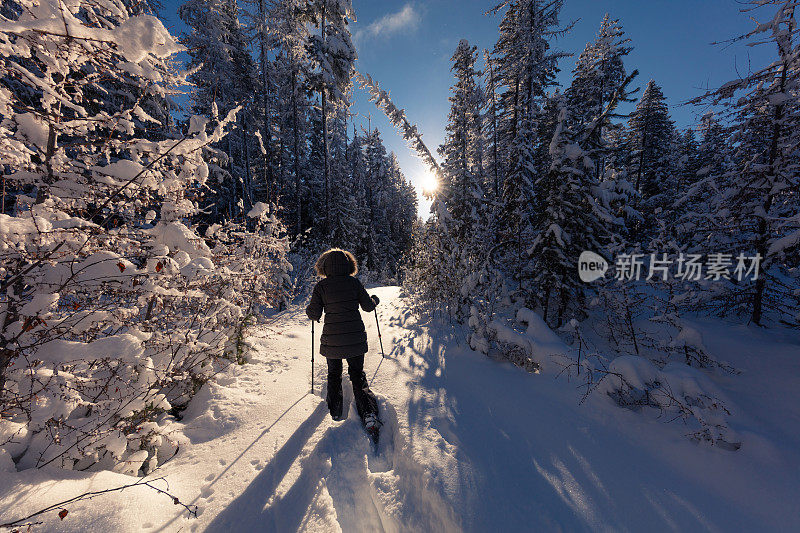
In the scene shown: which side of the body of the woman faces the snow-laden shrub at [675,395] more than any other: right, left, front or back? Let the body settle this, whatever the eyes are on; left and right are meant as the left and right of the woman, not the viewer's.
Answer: right

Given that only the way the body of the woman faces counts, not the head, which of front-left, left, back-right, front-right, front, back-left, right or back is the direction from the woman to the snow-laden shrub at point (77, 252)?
back-left

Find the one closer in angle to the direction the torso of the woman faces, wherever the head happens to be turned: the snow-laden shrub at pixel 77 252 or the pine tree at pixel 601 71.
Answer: the pine tree

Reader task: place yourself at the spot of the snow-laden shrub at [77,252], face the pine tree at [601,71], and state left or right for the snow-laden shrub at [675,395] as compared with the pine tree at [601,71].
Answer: right

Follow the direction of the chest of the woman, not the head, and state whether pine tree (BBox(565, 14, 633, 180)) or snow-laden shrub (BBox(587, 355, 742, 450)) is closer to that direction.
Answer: the pine tree

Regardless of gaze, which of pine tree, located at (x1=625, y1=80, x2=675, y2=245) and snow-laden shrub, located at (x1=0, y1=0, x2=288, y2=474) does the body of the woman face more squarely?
the pine tree

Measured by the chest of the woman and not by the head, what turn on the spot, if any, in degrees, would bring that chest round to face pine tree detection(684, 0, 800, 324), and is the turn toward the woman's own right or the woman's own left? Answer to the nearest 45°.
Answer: approximately 90° to the woman's own right

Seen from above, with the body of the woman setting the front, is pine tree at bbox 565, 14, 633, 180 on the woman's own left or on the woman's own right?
on the woman's own right

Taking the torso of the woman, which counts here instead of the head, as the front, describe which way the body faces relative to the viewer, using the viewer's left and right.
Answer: facing away from the viewer

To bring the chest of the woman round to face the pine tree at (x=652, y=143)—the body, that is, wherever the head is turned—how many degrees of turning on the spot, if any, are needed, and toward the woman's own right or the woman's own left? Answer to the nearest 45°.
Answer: approximately 45° to the woman's own right

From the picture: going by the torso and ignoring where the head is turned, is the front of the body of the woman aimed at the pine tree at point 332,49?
yes

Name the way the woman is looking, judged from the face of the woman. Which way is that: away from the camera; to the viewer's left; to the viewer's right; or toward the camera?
away from the camera
